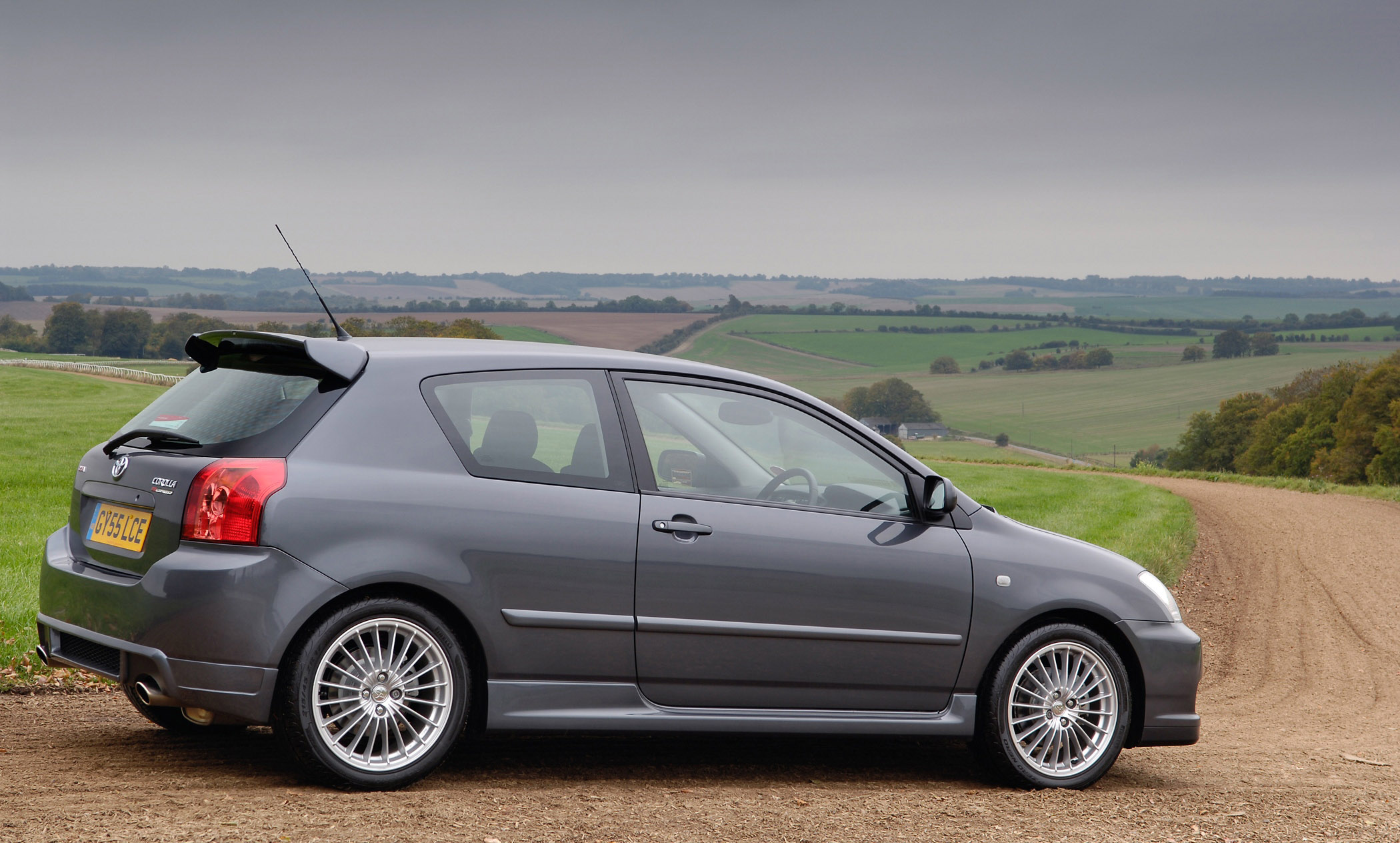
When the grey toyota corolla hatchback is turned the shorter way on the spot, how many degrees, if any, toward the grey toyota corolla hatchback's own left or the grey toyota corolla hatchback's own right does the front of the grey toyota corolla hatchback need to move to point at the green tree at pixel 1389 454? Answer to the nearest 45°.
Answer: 0° — it already faces it

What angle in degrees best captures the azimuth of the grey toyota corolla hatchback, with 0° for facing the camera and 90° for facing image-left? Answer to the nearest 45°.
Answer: approximately 225°
